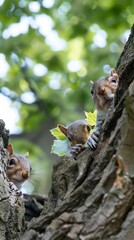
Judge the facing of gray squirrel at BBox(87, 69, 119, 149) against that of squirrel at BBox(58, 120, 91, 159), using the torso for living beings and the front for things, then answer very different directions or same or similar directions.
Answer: same or similar directions

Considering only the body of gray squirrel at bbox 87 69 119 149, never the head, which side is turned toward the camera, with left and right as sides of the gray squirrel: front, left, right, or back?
front

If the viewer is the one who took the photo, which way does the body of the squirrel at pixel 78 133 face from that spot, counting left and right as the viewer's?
facing the viewer

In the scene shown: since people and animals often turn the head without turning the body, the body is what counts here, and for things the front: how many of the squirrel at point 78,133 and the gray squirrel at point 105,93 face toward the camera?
2
